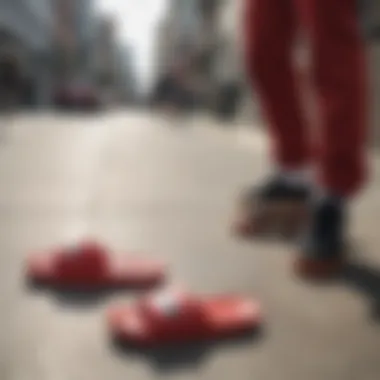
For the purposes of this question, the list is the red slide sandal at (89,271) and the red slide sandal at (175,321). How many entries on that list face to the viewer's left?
2

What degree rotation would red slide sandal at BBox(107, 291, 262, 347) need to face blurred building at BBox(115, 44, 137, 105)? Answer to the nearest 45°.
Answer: approximately 90° to its right

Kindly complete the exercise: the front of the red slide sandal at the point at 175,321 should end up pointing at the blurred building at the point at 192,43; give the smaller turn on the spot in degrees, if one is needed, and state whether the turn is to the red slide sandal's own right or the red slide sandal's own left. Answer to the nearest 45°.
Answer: approximately 90° to the red slide sandal's own right

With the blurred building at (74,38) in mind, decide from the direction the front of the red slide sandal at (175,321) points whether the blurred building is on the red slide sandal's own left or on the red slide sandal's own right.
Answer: on the red slide sandal's own right

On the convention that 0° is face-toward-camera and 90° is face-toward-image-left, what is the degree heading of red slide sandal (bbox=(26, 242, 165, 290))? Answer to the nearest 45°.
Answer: approximately 90°

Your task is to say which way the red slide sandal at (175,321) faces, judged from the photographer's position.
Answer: facing to the left of the viewer

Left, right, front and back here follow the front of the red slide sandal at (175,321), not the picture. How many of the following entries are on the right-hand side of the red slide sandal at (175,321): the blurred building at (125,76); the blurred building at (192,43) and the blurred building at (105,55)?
3

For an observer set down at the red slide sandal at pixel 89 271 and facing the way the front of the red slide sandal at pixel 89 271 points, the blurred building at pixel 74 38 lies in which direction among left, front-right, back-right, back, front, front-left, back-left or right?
right

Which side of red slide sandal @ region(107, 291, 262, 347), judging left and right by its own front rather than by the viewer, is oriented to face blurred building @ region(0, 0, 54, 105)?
right
